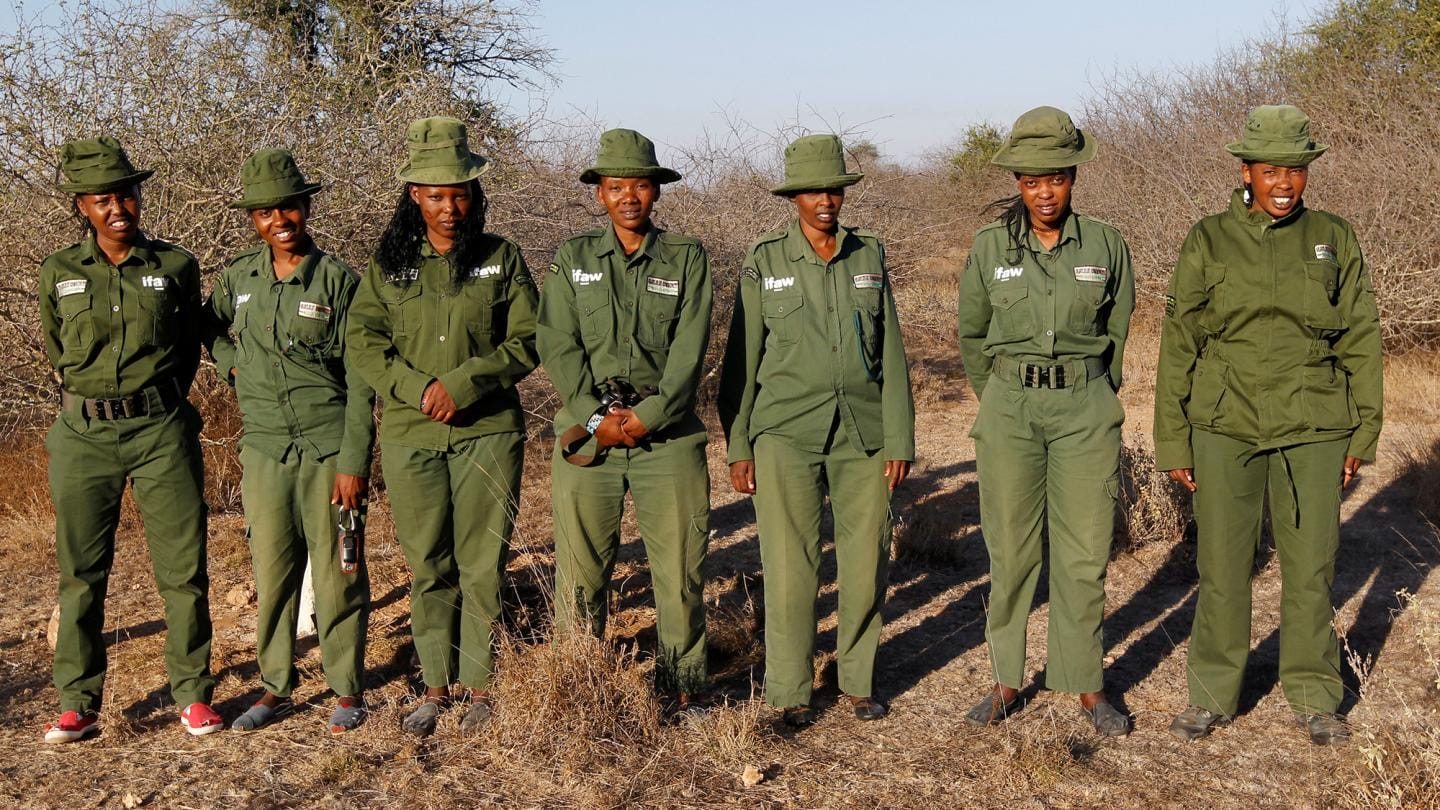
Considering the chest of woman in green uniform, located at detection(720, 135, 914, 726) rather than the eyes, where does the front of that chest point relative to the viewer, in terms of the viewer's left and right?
facing the viewer

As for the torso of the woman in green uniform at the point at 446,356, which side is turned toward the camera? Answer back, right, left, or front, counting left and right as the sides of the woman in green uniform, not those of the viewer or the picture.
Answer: front

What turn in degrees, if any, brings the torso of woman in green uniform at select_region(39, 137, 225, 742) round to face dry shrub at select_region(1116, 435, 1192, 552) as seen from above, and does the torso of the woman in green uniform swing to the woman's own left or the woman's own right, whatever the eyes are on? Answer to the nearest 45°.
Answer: approximately 90° to the woman's own left

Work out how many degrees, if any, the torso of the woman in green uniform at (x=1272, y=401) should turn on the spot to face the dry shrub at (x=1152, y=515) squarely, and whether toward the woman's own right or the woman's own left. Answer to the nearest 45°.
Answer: approximately 180°

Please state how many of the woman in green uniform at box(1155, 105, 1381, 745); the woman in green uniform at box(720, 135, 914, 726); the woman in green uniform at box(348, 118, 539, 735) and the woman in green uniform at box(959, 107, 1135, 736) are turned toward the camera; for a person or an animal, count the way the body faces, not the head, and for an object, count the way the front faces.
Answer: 4

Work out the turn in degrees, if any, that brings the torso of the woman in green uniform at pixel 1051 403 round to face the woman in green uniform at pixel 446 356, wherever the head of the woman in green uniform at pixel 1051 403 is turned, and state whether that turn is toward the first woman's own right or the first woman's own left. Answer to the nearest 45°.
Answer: approximately 90° to the first woman's own right

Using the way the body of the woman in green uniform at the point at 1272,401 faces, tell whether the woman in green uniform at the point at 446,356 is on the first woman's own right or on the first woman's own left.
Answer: on the first woman's own right

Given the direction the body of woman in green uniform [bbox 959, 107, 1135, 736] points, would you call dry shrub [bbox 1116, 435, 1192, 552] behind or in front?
behind

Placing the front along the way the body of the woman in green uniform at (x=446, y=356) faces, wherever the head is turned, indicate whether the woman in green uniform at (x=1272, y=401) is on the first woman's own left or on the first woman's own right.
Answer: on the first woman's own left

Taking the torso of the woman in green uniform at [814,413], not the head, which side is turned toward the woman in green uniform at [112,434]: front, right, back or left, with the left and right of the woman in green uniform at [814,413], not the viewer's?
right

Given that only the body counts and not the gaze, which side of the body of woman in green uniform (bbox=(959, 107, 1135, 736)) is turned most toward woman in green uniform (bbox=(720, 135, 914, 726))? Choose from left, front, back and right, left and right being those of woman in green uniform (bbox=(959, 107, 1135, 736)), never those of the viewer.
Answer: right

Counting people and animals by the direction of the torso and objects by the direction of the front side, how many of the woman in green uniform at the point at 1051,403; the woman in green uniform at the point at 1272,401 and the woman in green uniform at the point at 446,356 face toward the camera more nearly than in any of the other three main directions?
3

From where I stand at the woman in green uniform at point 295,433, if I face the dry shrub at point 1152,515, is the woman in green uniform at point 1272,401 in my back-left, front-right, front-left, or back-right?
front-right

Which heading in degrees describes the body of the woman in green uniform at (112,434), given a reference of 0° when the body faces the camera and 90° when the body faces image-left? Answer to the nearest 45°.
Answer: approximately 0°

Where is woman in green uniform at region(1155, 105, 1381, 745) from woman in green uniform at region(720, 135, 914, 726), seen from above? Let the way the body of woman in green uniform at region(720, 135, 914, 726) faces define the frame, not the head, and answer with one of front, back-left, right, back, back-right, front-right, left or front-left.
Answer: left

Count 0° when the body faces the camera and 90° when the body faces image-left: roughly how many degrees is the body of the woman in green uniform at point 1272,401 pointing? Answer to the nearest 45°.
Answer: approximately 0°
